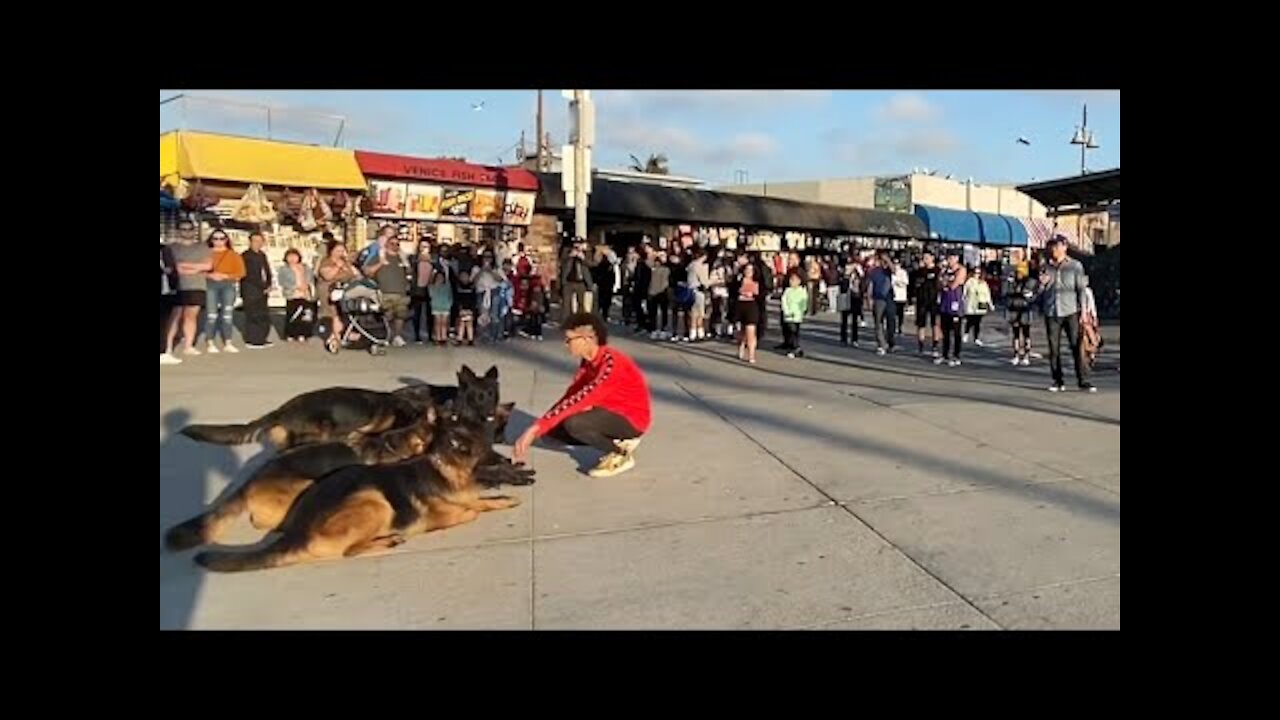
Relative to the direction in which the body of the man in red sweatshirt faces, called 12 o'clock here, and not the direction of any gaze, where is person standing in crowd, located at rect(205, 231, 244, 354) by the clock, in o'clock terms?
The person standing in crowd is roughly at 2 o'clock from the man in red sweatshirt.

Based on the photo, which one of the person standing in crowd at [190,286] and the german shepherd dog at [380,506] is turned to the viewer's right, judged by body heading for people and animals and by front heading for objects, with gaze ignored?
the german shepherd dog

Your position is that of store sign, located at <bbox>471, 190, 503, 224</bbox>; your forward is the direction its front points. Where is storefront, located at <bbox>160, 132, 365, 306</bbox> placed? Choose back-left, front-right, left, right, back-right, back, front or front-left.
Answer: front-right

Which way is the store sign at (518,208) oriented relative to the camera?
toward the camera

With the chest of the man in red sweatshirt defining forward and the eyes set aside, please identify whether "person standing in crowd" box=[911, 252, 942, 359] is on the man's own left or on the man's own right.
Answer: on the man's own right

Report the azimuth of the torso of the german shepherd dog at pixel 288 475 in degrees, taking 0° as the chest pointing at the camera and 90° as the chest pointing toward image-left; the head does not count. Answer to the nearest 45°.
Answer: approximately 270°

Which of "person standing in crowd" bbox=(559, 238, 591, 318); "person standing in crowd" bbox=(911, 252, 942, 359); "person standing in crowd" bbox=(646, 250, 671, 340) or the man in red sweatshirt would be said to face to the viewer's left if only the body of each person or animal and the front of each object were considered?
the man in red sweatshirt

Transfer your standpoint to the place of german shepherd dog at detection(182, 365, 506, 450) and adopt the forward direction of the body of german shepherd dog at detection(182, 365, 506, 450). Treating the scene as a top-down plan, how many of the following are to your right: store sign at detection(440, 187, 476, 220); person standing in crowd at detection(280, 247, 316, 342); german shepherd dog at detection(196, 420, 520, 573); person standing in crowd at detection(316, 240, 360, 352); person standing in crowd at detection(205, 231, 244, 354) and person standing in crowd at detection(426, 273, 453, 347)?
1

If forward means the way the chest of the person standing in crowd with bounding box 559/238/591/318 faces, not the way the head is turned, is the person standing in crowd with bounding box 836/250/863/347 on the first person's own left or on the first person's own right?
on the first person's own left

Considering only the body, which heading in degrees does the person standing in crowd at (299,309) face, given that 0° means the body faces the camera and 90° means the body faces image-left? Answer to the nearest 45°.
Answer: approximately 0°

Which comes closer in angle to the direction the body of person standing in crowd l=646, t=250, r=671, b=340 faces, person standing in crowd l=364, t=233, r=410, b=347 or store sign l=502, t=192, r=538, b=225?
the person standing in crowd

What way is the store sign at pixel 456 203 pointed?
toward the camera
